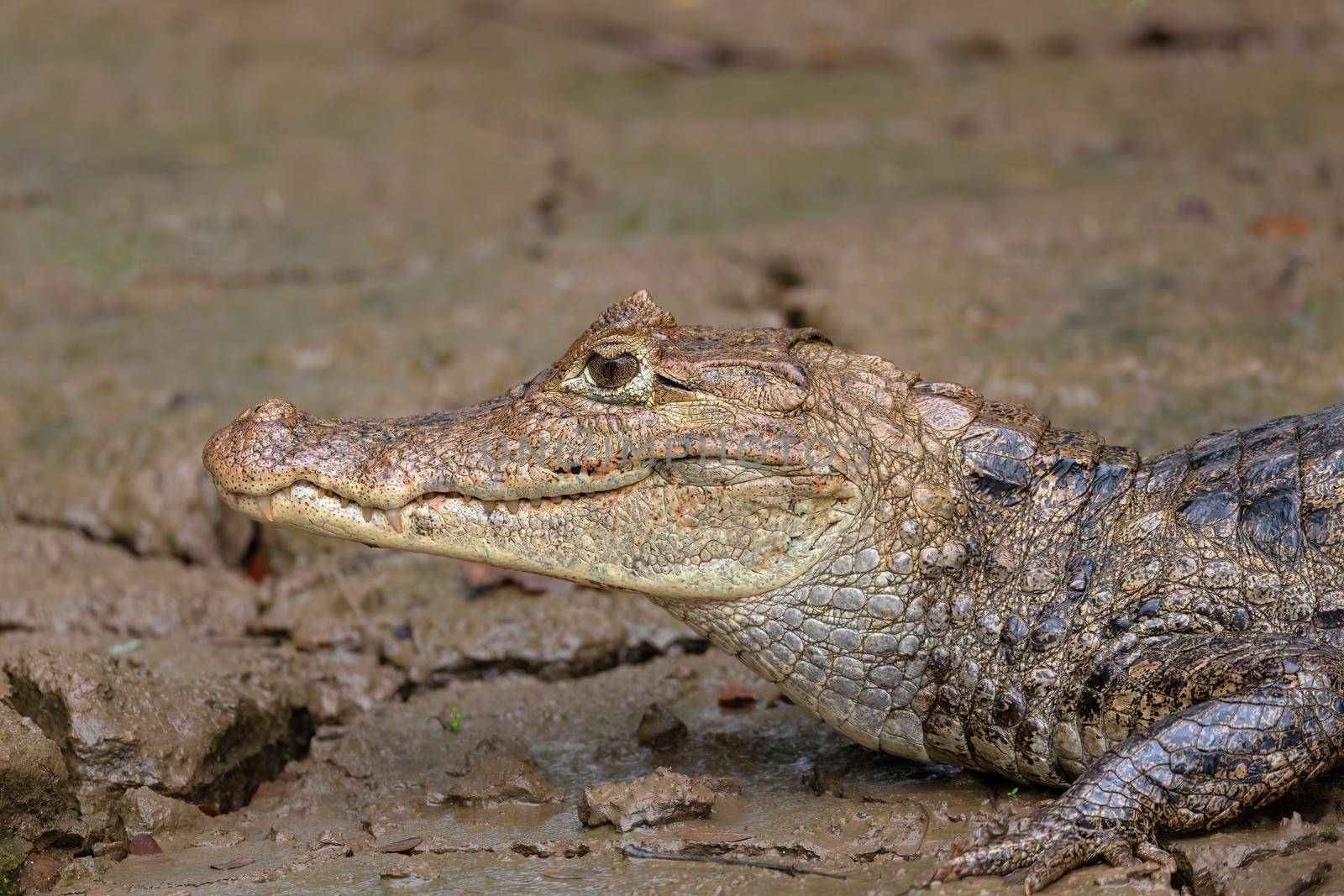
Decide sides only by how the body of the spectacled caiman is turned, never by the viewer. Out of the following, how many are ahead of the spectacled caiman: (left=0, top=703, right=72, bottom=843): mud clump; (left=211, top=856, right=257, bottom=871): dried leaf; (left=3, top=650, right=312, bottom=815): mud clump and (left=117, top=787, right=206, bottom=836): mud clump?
4

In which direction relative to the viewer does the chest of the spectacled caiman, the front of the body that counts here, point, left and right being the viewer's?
facing to the left of the viewer

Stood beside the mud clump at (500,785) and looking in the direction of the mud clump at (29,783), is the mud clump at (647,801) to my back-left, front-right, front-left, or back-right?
back-left

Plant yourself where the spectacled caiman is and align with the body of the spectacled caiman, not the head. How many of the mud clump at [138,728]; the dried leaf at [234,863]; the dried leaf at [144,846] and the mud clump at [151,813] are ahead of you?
4

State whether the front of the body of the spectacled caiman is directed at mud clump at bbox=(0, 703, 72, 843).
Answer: yes

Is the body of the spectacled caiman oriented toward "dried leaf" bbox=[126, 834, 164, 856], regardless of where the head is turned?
yes

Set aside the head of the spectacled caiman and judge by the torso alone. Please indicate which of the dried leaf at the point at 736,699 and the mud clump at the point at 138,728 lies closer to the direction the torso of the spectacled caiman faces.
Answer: the mud clump

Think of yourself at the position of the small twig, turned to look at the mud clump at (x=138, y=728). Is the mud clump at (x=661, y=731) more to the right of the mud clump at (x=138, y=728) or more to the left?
right

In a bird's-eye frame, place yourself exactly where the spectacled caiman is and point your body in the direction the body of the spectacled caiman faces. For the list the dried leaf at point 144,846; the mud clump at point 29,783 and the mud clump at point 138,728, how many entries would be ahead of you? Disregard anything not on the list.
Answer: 3
